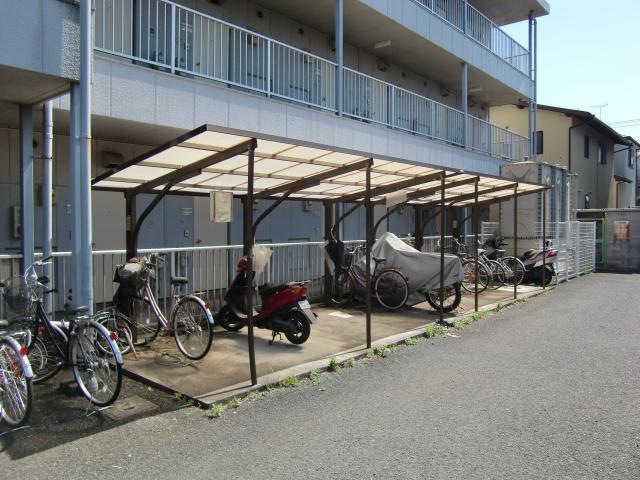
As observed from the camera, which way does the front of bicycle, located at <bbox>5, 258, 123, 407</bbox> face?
facing away from the viewer and to the left of the viewer

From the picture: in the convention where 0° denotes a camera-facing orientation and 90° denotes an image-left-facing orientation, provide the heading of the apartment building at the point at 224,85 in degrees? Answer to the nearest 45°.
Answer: approximately 315°

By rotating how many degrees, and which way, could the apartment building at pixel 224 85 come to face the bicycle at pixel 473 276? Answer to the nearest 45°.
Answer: approximately 45° to its left

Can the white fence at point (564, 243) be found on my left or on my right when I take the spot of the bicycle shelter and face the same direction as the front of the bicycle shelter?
on my left

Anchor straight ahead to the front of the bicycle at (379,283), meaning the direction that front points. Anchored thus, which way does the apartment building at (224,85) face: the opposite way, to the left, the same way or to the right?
the opposite way

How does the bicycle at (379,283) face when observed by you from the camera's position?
facing away from the viewer and to the left of the viewer

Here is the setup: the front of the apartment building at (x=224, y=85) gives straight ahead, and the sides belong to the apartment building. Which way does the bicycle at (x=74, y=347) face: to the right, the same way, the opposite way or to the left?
the opposite way

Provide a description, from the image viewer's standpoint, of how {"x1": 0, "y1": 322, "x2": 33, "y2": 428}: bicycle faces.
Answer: facing away from the viewer and to the left of the viewer

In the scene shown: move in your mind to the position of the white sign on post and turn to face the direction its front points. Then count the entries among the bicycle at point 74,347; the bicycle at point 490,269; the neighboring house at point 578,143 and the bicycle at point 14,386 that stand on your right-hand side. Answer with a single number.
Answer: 2
